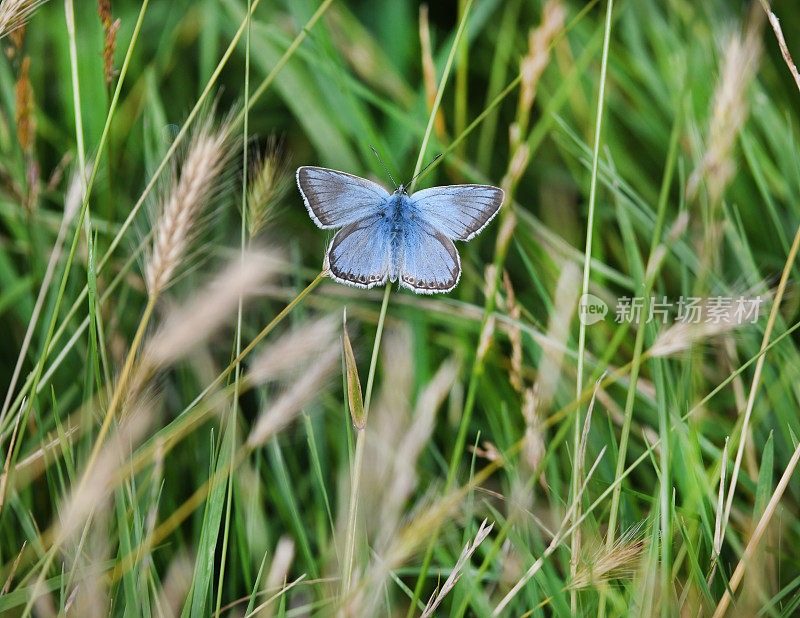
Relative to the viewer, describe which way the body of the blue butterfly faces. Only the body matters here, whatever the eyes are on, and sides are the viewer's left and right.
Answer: facing away from the viewer
